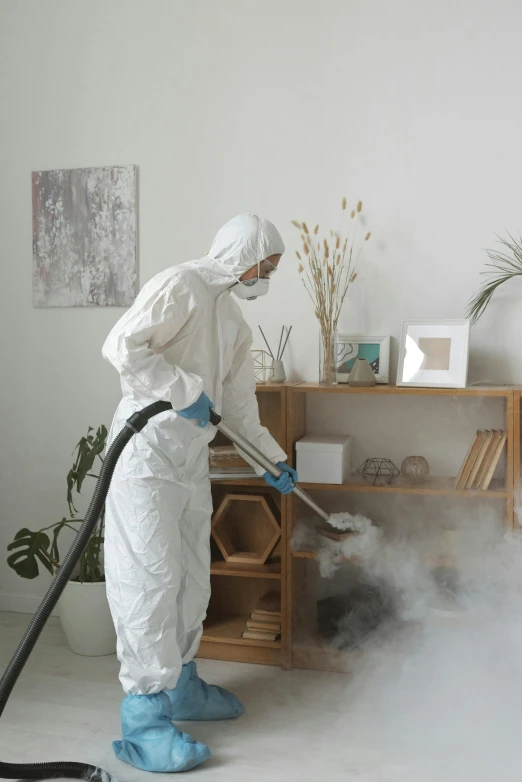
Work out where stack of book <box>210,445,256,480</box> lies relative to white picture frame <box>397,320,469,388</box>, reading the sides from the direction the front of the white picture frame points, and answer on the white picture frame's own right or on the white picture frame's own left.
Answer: on the white picture frame's own right

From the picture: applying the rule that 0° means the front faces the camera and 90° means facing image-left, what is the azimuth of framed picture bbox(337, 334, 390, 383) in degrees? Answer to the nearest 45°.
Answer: approximately 0°

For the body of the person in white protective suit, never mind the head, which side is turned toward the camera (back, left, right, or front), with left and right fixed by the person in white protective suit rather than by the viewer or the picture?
right

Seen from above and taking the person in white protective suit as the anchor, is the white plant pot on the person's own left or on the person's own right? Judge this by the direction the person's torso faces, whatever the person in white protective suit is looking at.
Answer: on the person's own left

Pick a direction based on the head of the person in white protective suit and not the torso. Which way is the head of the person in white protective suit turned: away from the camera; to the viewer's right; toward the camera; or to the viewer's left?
to the viewer's right

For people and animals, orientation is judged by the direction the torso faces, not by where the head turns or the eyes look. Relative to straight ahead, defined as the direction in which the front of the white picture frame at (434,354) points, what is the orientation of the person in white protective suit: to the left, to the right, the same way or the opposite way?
to the left
